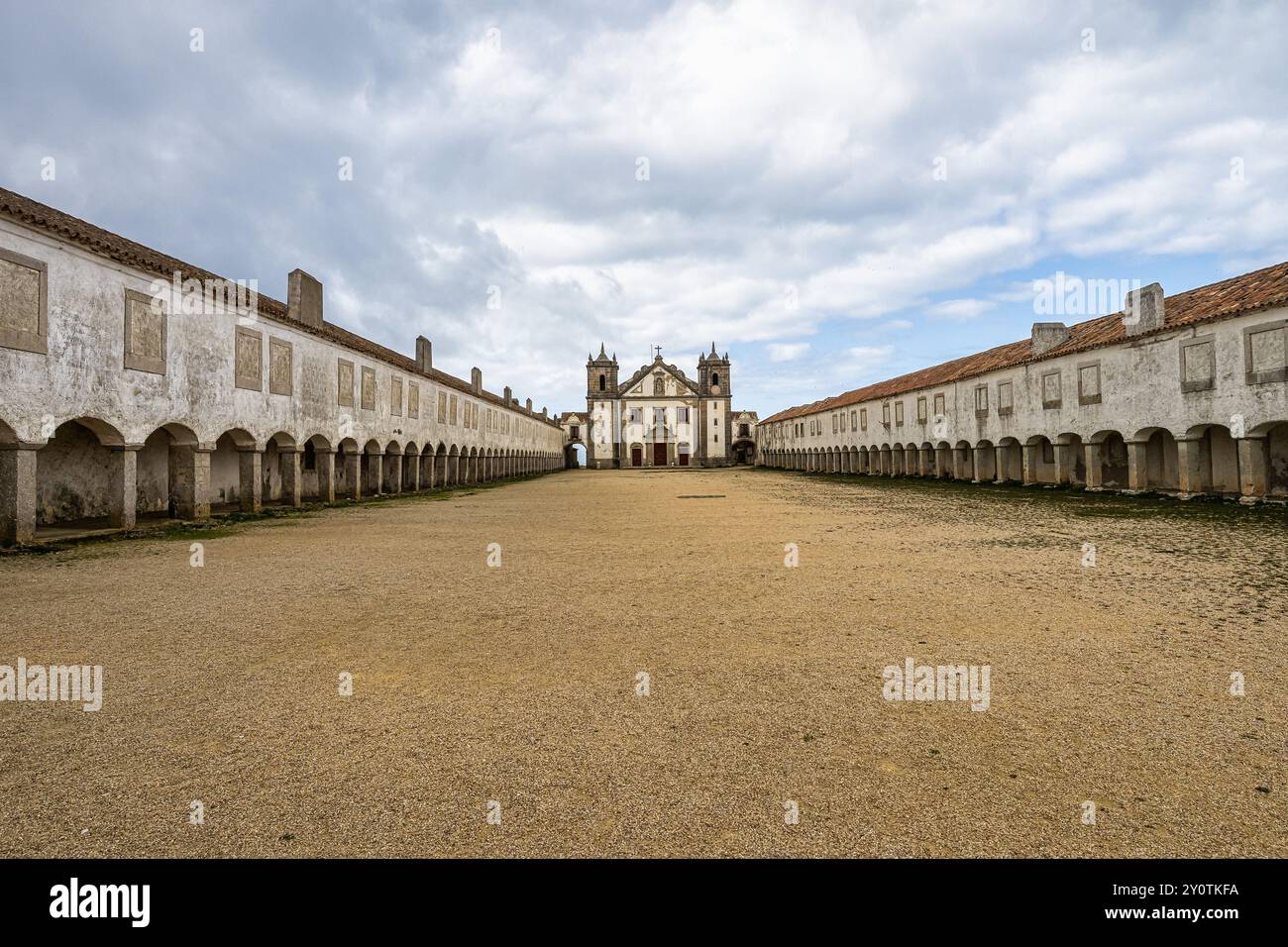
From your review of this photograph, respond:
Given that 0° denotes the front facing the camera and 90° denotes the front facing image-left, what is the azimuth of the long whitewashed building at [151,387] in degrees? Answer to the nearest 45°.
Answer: approximately 315°

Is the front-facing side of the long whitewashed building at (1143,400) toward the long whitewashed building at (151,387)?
yes
